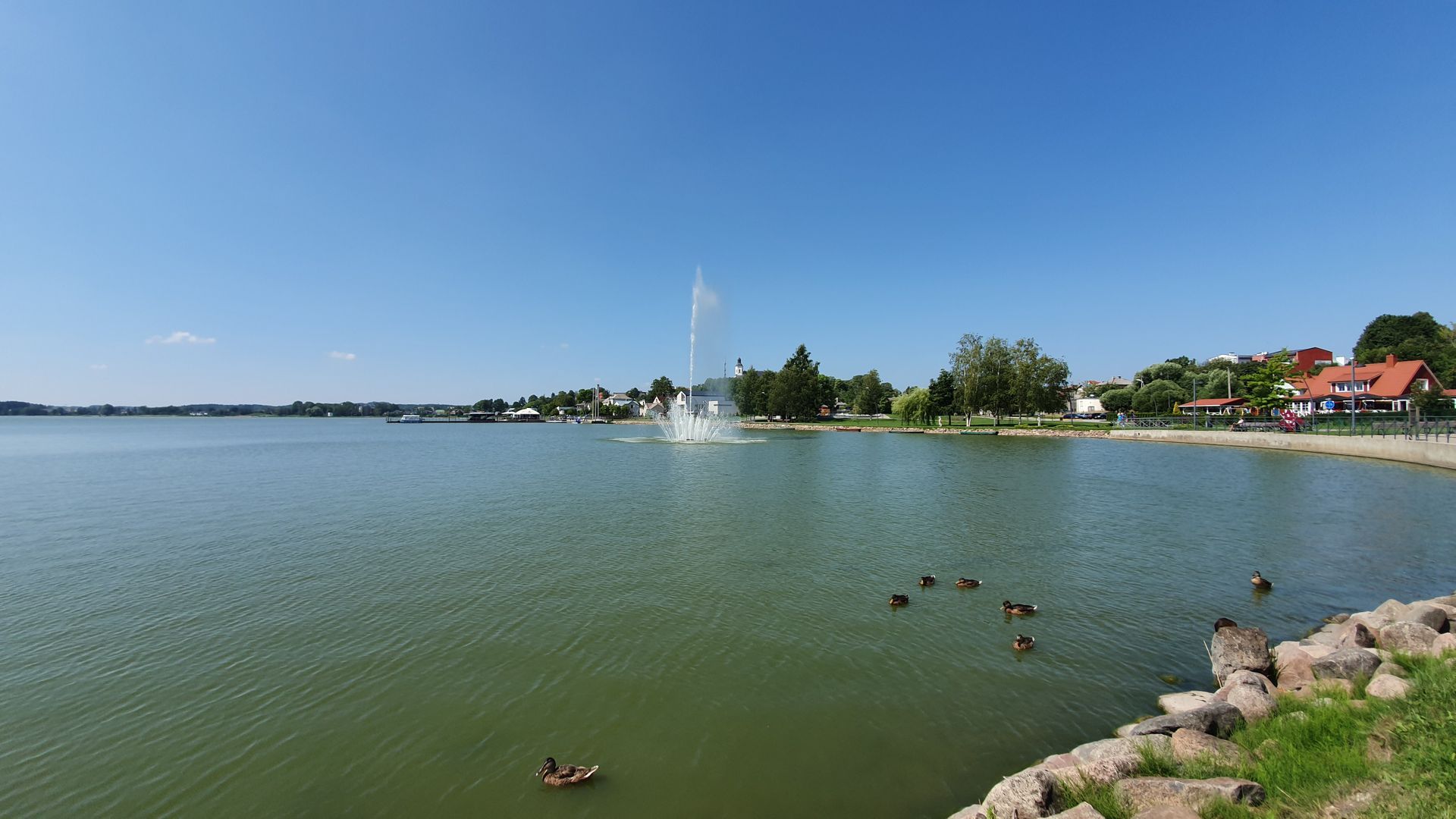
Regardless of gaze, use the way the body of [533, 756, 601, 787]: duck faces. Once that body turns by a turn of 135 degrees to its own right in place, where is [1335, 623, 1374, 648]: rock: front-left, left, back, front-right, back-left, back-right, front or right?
front-right

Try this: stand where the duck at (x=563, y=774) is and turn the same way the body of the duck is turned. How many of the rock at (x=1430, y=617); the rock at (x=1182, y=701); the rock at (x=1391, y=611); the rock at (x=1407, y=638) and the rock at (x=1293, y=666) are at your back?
5

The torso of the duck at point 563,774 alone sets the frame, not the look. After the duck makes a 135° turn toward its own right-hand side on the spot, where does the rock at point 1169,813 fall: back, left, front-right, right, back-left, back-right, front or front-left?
right

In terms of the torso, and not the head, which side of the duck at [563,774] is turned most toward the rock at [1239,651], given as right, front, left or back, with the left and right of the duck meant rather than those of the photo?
back

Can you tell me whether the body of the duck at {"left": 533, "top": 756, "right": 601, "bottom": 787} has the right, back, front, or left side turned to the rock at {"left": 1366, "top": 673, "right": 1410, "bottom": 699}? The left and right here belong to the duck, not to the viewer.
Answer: back

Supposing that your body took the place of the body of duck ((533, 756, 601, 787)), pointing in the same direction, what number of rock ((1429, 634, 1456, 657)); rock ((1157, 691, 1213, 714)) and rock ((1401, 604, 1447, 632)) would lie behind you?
3

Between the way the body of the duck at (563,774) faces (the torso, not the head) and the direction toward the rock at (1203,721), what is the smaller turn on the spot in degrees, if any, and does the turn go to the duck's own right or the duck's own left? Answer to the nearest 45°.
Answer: approximately 180°

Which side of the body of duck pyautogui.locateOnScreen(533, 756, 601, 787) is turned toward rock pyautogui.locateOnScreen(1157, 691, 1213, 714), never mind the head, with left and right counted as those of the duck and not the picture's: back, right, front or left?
back

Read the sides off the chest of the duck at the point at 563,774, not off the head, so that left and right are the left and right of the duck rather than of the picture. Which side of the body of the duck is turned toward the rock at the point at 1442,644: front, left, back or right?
back

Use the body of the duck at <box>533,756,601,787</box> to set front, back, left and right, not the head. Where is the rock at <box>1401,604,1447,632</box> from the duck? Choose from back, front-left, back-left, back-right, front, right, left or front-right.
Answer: back

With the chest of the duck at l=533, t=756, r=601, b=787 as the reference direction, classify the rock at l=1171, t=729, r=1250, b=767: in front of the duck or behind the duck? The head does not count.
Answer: behind

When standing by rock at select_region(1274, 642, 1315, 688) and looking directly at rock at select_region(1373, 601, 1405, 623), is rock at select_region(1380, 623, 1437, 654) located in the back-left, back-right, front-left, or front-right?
front-right

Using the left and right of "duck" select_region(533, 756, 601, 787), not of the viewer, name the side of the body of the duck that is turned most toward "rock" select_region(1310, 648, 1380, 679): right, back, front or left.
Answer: back

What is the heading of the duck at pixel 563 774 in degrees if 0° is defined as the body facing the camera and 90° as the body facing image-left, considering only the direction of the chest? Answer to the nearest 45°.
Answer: approximately 90°
